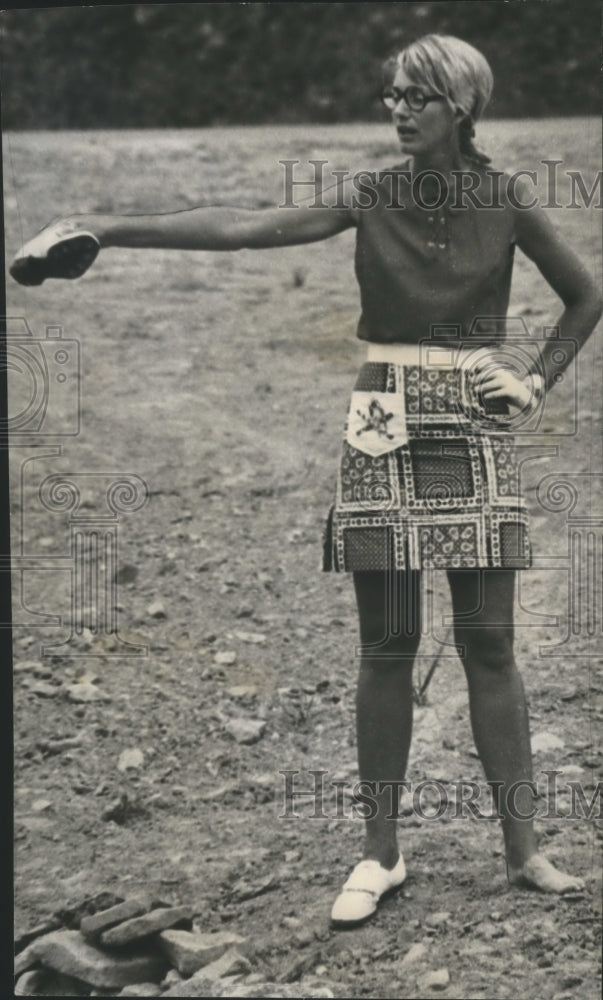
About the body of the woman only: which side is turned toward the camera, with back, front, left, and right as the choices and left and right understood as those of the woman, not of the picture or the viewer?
front
